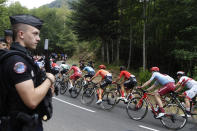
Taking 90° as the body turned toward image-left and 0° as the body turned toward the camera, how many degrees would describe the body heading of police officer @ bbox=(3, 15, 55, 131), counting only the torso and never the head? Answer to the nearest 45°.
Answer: approximately 270°

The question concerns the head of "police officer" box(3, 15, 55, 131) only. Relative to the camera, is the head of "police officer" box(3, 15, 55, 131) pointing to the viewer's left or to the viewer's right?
to the viewer's right

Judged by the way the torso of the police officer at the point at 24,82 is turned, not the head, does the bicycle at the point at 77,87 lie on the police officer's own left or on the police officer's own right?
on the police officer's own left

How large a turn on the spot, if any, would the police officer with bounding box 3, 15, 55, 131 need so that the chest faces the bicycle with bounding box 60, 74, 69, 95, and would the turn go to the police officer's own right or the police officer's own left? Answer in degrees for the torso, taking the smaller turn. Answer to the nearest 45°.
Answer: approximately 90° to the police officer's own left

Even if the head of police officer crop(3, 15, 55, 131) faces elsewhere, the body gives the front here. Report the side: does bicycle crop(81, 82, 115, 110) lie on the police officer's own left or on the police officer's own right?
on the police officer's own left
